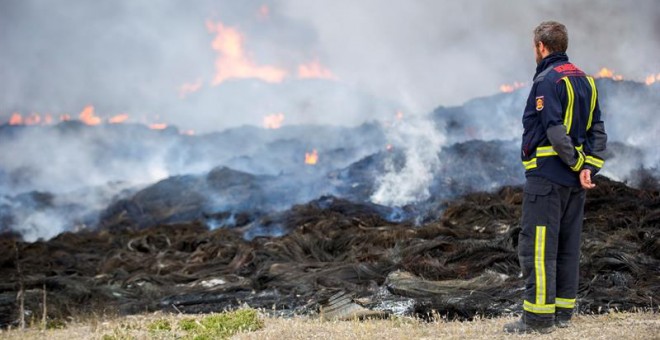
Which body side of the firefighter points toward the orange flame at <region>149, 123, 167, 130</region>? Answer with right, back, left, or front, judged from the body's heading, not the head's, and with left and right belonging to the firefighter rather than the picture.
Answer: front

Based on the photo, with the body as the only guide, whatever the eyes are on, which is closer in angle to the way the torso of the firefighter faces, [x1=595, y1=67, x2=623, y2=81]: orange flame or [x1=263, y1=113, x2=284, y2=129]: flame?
the flame

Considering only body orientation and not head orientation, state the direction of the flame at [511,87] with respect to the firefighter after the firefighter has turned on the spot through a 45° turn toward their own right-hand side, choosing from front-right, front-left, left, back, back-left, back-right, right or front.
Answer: front

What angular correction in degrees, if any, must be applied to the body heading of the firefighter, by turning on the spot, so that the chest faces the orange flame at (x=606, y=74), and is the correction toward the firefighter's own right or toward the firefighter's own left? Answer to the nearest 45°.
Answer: approximately 45° to the firefighter's own right

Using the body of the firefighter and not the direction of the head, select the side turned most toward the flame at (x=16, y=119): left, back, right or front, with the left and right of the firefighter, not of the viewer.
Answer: front

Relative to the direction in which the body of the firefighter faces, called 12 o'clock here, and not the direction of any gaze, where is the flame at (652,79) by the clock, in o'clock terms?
The flame is roughly at 2 o'clock from the firefighter.

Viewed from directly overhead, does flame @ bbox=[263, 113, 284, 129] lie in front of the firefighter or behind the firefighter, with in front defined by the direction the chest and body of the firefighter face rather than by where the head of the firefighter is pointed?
in front

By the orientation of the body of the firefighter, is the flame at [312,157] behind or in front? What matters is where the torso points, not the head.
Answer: in front

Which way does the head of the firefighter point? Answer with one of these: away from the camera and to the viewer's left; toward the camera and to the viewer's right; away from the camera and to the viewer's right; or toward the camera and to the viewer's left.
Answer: away from the camera and to the viewer's left

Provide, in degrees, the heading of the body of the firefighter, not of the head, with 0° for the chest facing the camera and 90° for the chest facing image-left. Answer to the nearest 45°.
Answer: approximately 135°

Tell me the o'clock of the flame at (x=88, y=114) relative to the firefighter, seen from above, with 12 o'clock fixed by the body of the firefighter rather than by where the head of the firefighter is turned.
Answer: The flame is roughly at 12 o'clock from the firefighter.
